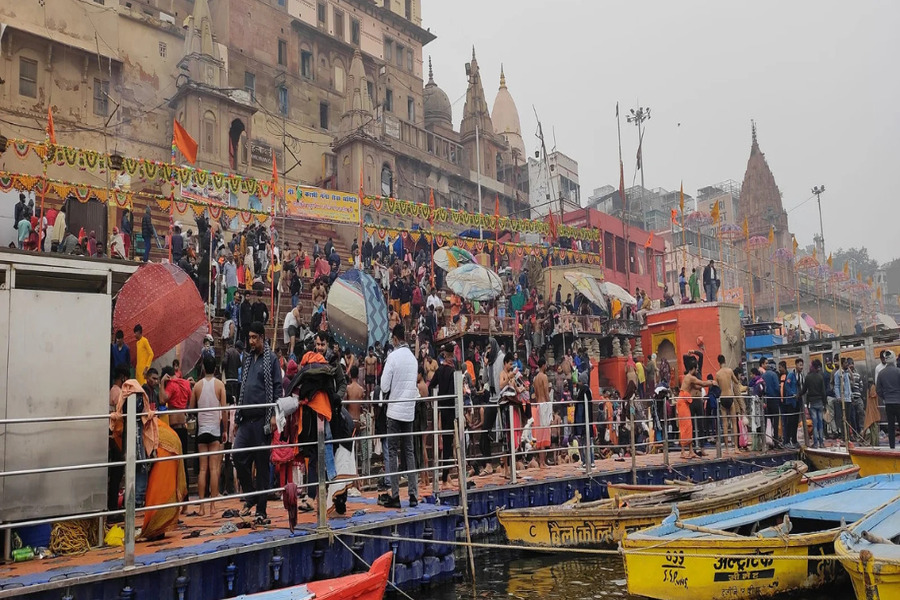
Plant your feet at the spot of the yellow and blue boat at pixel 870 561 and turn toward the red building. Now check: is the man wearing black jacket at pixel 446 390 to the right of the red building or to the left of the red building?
left

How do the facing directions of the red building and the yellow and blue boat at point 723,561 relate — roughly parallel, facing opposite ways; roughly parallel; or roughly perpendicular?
roughly perpendicular

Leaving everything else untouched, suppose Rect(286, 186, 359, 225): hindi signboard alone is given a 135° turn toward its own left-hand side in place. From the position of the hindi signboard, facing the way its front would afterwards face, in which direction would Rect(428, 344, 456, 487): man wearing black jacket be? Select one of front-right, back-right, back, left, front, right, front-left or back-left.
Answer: back-right

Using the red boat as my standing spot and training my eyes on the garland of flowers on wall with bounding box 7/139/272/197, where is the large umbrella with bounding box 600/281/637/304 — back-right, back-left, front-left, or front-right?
front-right

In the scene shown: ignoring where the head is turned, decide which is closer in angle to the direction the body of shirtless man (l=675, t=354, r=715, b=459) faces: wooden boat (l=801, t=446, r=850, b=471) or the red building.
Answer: the wooden boat

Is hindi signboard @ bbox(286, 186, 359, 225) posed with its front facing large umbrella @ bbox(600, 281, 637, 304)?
no

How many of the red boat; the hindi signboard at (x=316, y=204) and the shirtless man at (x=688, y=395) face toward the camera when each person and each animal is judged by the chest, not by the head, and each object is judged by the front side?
1

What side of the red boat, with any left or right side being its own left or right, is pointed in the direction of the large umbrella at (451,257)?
left

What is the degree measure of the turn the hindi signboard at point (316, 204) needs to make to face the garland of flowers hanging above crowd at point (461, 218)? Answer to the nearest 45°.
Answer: approximately 90° to its left

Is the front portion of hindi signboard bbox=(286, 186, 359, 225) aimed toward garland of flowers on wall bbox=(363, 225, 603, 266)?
no

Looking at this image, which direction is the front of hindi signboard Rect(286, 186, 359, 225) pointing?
toward the camera

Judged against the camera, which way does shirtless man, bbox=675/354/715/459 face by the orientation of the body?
to the viewer's right

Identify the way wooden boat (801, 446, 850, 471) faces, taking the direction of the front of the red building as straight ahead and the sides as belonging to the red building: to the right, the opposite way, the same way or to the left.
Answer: to the right

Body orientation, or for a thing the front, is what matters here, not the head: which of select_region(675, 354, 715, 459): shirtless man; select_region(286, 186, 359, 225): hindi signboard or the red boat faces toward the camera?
the hindi signboard

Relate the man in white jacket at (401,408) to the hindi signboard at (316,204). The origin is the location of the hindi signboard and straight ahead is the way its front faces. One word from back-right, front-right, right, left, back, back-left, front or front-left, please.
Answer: front

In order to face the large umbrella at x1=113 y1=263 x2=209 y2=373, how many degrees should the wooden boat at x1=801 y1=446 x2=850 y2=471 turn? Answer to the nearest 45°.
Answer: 0° — it already faces it

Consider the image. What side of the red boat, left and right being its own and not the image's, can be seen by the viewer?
right
